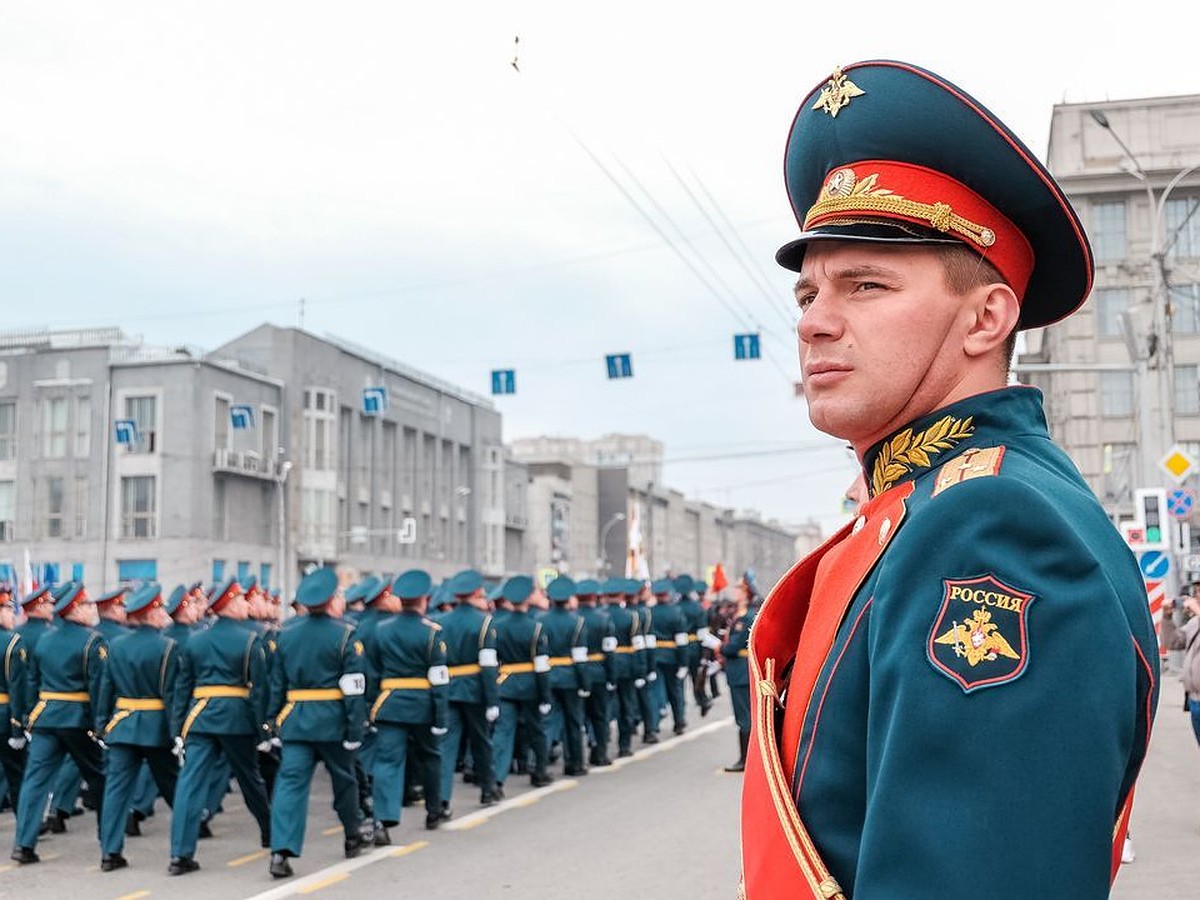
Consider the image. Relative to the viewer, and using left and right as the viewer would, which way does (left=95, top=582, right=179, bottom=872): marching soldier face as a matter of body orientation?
facing away from the viewer and to the right of the viewer

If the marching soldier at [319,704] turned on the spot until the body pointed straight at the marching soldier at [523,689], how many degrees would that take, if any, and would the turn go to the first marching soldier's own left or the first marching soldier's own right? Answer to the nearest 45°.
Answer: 0° — they already face them

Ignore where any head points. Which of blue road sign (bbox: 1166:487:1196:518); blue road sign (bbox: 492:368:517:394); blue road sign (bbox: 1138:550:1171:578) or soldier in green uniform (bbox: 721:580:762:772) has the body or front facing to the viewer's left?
the soldier in green uniform

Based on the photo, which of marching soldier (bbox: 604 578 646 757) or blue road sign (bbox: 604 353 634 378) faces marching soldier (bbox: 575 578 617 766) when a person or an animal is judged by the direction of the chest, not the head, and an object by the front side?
the blue road sign

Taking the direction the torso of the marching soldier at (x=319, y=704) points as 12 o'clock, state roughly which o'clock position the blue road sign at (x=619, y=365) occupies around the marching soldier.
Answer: The blue road sign is roughly at 11 o'clock from the marching soldier.

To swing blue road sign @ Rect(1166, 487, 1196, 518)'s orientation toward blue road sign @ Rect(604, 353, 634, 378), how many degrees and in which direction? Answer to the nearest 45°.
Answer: approximately 90° to its right

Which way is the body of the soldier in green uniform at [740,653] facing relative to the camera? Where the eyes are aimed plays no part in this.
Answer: to the viewer's left

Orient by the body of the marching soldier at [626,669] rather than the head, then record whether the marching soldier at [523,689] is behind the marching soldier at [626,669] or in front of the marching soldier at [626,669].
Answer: behind

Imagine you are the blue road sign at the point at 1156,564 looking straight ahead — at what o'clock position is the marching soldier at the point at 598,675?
The marching soldier is roughly at 2 o'clock from the blue road sign.

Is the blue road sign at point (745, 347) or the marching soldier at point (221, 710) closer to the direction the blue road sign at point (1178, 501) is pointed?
the marching soldier

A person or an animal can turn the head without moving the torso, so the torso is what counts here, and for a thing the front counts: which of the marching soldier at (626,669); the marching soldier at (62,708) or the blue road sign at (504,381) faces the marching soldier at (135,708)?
the blue road sign

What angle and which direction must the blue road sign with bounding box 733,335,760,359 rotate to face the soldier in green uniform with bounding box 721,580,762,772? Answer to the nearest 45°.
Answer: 0° — it already faces them
